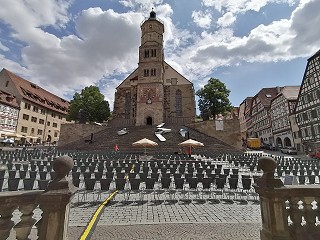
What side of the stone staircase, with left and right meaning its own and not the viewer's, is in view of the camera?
front

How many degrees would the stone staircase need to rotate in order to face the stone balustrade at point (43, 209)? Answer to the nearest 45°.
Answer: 0° — it already faces it

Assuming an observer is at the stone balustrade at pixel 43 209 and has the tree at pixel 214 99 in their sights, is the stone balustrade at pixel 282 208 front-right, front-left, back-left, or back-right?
front-right

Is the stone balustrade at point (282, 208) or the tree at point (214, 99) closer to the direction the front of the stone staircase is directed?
the stone balustrade

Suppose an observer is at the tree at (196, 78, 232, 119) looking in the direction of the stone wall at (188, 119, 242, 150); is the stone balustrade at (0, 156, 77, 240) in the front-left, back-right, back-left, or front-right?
front-right

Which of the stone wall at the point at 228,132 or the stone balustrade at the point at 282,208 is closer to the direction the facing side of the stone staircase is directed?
the stone balustrade

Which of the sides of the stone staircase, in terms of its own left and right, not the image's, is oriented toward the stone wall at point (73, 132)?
right

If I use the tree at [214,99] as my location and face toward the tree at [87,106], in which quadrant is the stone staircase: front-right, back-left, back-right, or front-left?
front-left

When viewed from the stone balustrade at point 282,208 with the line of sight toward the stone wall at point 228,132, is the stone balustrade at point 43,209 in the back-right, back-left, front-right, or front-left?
back-left

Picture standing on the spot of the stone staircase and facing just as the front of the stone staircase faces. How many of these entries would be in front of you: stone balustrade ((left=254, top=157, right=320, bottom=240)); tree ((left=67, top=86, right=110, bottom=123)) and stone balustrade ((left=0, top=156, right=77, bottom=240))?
2

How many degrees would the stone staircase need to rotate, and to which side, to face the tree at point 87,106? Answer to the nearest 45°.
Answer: approximately 135° to its right

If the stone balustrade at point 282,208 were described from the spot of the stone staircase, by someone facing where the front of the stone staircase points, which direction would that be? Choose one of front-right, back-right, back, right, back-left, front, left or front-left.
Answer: front

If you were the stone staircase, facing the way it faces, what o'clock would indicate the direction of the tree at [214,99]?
The tree is roughly at 8 o'clock from the stone staircase.

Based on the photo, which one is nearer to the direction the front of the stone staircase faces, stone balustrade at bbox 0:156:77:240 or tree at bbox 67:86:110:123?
the stone balustrade
